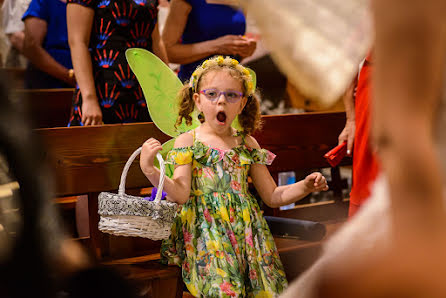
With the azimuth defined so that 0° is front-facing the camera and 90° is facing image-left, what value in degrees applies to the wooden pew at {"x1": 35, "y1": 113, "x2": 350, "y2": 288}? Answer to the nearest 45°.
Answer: approximately 0°

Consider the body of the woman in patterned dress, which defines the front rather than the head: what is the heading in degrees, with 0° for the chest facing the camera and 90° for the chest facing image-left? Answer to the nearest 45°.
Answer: approximately 315°

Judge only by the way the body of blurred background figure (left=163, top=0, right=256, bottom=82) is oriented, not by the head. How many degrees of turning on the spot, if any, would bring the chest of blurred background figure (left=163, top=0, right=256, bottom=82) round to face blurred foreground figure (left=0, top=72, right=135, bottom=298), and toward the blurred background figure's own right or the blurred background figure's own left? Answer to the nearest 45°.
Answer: approximately 45° to the blurred background figure's own right

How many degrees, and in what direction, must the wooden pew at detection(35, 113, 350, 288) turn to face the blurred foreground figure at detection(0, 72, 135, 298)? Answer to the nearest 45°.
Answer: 0° — it already faces them

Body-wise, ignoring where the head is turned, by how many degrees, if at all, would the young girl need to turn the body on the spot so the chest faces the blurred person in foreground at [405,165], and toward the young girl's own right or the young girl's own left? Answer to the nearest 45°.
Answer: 0° — they already face them

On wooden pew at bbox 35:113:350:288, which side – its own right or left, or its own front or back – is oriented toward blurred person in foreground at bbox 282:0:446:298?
front

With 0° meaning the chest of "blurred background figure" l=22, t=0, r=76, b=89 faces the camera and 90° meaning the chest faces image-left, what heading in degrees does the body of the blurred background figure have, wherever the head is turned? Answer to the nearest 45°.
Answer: approximately 315°

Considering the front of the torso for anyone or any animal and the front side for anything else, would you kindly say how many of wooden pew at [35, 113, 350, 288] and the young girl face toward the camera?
2

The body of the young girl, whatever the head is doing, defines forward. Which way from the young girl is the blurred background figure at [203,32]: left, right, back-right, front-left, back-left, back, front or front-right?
back

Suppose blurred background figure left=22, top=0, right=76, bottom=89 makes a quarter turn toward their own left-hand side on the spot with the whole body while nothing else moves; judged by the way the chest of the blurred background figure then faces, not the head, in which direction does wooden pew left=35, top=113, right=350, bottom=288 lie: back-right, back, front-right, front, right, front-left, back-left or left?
back-right

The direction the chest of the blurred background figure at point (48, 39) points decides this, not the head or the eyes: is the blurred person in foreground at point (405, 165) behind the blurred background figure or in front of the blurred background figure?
in front

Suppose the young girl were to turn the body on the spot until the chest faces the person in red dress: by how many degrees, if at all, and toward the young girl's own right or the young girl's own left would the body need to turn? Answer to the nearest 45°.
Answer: approximately 45° to the young girl's own left

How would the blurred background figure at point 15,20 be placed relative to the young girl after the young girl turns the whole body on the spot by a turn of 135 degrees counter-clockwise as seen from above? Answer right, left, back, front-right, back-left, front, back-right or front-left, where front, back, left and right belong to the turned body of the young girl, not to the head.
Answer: left
